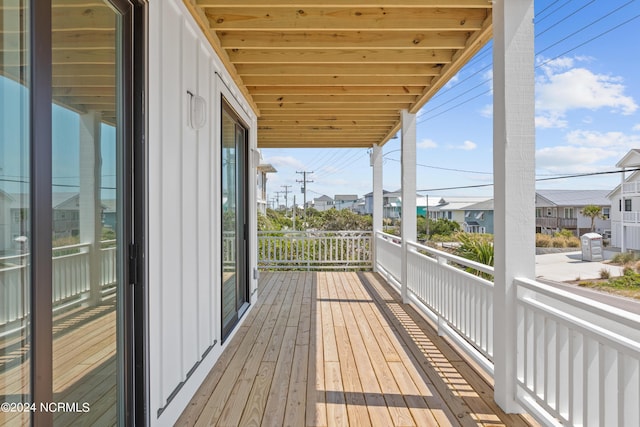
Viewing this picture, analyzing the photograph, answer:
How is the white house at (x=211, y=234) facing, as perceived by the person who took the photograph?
facing to the right of the viewer

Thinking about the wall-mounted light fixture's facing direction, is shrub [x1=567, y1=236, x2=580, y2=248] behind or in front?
in front

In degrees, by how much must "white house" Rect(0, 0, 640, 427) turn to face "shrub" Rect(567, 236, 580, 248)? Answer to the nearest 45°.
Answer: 0° — it already faces it

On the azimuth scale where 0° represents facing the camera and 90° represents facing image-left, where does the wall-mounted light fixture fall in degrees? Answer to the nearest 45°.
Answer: approximately 270°

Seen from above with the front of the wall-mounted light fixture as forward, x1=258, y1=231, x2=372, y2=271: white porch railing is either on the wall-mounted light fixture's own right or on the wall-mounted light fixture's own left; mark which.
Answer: on the wall-mounted light fixture's own left

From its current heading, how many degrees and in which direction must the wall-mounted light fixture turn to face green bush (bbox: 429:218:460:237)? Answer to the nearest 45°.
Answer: approximately 45° to its left

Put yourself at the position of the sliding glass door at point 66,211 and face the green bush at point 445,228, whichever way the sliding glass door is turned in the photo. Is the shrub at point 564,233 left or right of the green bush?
right
